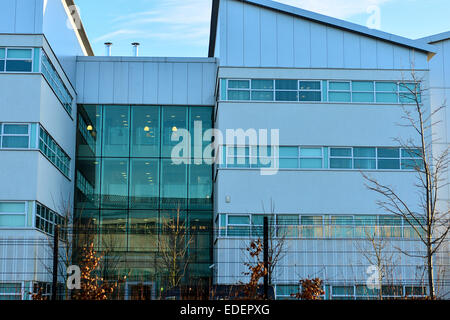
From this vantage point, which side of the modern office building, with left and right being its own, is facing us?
front
